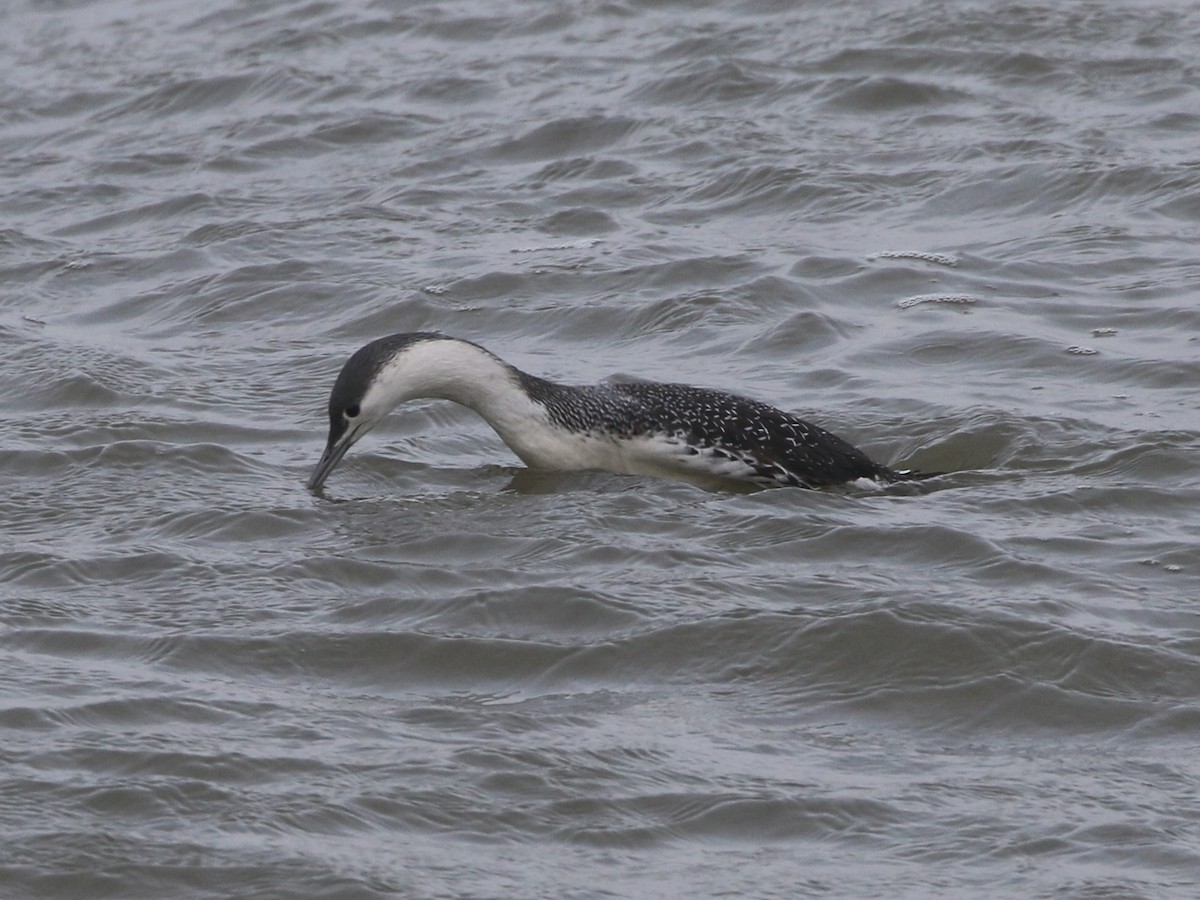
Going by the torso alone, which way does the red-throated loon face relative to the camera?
to the viewer's left
